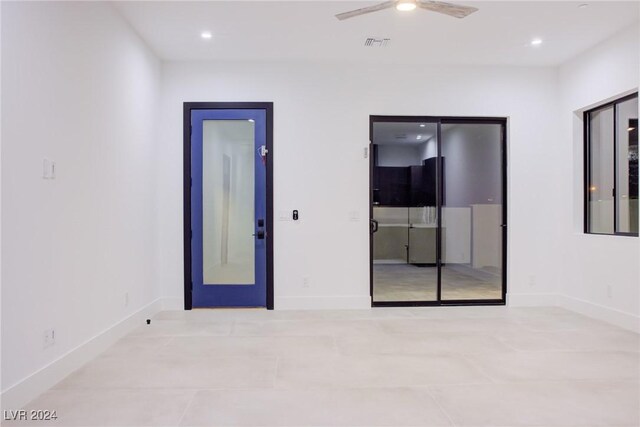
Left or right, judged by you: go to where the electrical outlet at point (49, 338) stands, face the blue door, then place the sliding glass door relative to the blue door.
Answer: right

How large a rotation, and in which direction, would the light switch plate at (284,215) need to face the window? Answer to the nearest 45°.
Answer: approximately 90° to its left

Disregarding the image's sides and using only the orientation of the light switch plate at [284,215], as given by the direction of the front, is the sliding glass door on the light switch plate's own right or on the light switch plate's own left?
on the light switch plate's own left

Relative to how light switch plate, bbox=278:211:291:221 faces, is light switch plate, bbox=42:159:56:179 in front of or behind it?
in front

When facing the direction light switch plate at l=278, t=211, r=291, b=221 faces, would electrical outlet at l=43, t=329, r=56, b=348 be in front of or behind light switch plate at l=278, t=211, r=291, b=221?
in front

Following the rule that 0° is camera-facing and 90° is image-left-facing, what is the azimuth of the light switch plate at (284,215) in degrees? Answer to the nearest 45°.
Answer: approximately 0°
